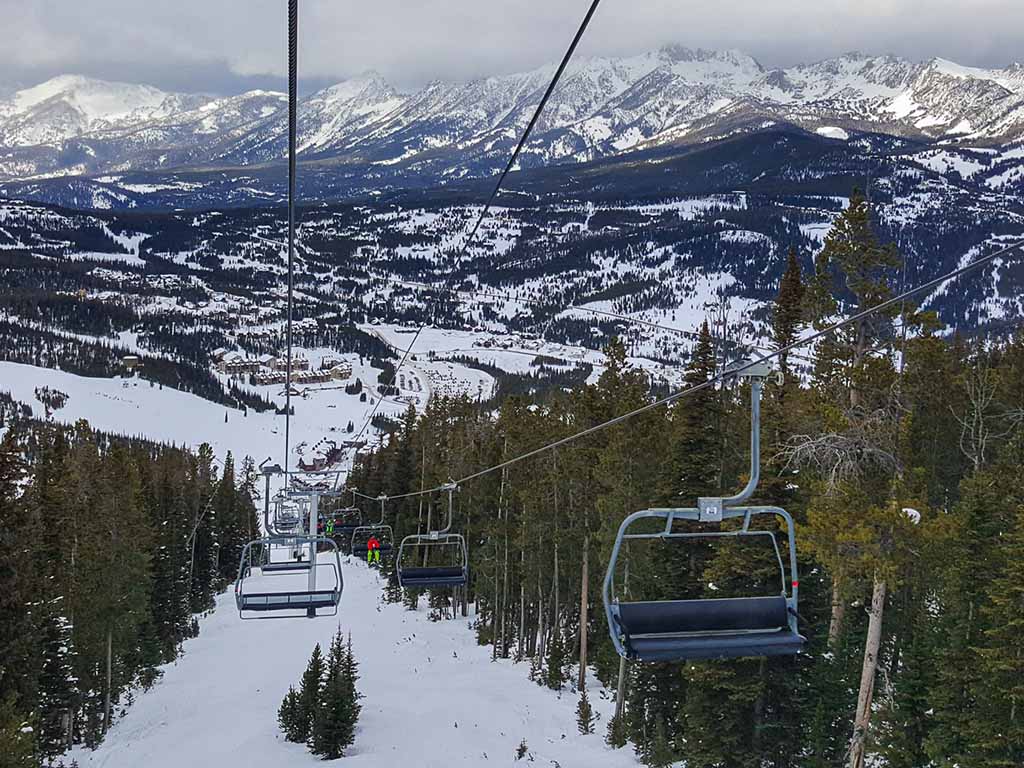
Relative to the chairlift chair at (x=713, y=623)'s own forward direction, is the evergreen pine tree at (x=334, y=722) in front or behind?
behind

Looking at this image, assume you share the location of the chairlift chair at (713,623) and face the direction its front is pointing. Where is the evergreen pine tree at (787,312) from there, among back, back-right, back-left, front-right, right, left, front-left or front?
back

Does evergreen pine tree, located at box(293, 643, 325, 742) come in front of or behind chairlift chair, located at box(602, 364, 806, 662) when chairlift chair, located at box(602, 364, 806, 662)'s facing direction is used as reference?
behind

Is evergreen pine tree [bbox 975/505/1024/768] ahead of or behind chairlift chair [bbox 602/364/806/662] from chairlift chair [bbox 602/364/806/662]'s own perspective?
behind

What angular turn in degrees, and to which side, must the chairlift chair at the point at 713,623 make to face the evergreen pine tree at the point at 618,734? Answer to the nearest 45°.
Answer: approximately 180°

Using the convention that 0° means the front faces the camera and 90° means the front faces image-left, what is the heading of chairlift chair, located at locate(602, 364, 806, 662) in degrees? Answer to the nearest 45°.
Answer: approximately 0°

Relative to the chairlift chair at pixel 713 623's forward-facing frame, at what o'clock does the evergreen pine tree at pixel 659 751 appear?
The evergreen pine tree is roughly at 6 o'clock from the chairlift chair.
